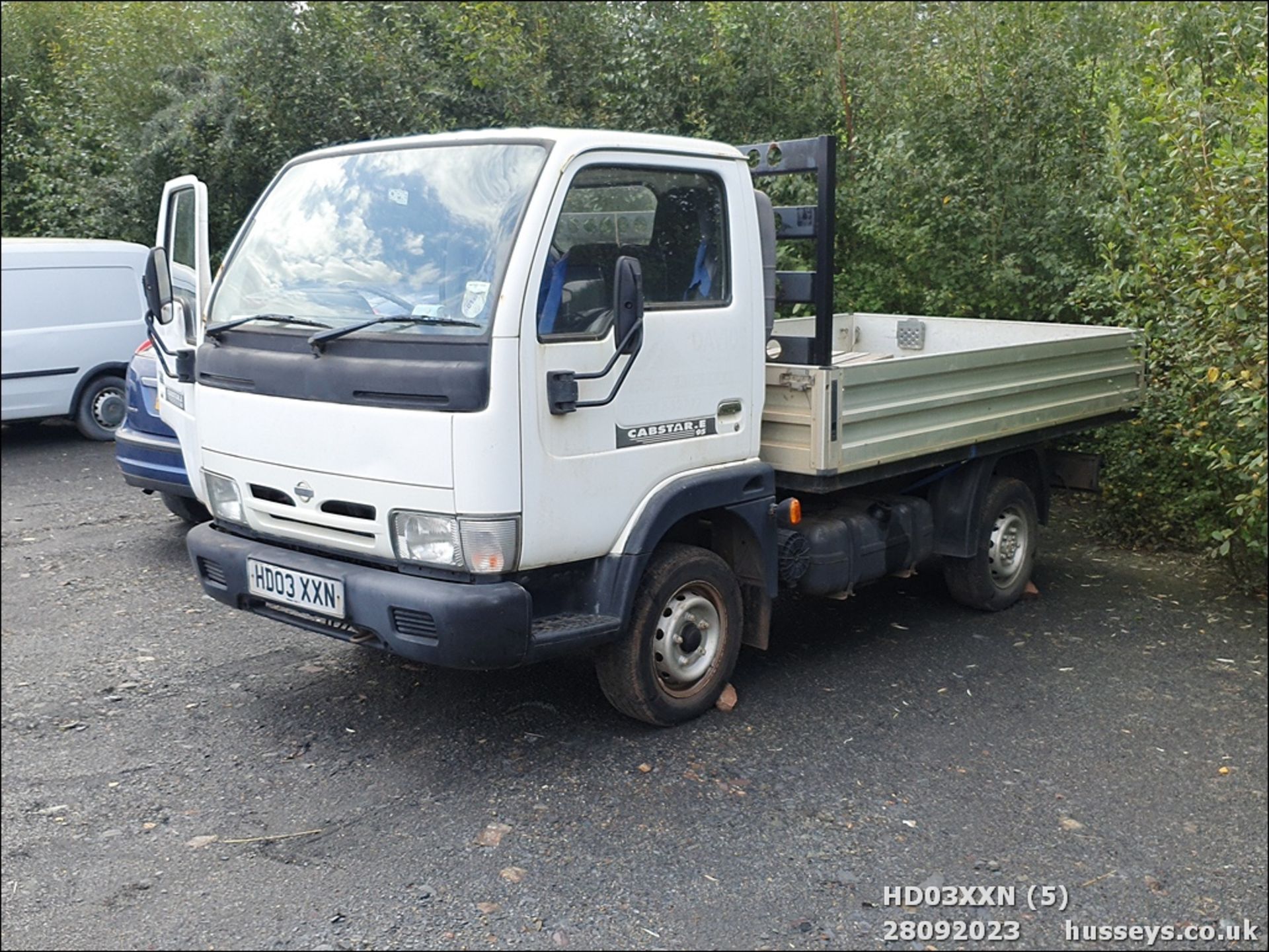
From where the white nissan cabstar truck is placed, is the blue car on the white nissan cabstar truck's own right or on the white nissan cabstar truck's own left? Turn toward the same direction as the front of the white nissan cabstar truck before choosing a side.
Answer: on the white nissan cabstar truck's own right

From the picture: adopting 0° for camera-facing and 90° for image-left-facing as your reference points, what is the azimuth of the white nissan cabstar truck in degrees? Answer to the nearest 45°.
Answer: approximately 45°
